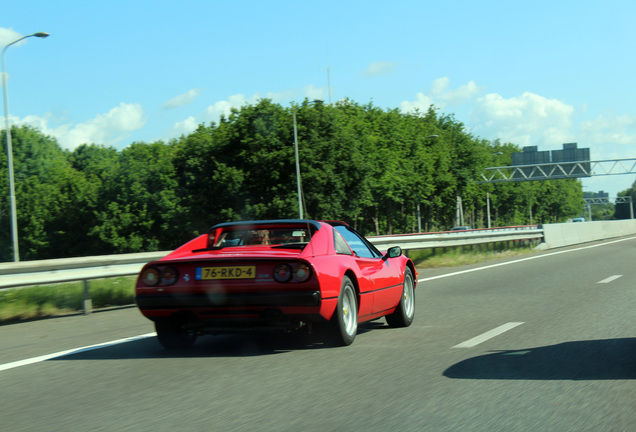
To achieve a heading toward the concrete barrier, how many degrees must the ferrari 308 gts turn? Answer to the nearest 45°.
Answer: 0° — it already faces it

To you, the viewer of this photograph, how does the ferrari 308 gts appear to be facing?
facing away from the viewer and to the right of the viewer
